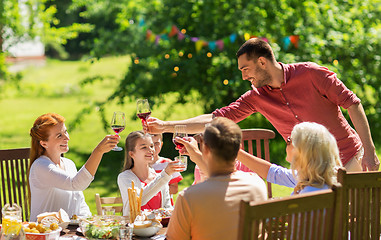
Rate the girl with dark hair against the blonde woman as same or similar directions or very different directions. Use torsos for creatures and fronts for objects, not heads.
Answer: very different directions

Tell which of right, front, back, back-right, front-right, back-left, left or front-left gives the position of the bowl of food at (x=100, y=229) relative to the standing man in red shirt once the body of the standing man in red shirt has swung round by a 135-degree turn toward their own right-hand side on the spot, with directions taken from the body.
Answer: back-left

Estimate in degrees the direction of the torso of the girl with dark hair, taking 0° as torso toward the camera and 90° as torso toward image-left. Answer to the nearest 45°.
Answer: approximately 315°

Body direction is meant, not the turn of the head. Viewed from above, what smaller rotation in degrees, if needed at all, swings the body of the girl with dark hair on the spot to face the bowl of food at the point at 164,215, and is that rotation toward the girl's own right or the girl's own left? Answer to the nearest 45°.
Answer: approximately 45° to the girl's own right

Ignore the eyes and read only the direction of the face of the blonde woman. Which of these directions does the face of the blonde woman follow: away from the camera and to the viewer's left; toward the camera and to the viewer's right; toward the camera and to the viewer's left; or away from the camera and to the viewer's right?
away from the camera and to the viewer's left

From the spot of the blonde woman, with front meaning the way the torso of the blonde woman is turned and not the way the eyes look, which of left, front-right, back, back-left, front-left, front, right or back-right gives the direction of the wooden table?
front-left

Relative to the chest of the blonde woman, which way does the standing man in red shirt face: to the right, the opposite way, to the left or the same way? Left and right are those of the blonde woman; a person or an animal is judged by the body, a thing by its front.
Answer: to the left

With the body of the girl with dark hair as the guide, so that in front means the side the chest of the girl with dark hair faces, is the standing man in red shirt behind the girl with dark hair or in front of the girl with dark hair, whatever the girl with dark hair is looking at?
in front

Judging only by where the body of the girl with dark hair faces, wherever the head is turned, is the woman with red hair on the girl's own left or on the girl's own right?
on the girl's own right

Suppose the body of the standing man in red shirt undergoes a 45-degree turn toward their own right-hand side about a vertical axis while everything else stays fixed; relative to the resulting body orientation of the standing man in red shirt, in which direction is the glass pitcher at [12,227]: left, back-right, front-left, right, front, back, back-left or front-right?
front-left

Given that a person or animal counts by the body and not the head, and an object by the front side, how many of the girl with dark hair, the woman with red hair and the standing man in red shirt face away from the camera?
0

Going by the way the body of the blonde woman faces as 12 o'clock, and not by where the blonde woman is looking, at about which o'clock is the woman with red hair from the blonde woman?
The woman with red hair is roughly at 11 o'clock from the blonde woman.

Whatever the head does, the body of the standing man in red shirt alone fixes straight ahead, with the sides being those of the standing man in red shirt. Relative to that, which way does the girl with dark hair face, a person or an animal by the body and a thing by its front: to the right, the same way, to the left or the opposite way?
to the left

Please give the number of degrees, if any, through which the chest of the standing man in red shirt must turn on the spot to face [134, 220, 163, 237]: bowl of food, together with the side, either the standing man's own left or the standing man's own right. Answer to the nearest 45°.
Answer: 0° — they already face it

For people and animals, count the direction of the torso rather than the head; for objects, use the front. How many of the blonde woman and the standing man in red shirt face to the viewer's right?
0

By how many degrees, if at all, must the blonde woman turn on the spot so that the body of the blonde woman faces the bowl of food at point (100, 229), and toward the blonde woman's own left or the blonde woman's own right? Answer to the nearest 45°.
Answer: approximately 45° to the blonde woman's own left

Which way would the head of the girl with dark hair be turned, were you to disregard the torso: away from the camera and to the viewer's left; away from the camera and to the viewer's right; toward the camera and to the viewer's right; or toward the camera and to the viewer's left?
toward the camera and to the viewer's right
